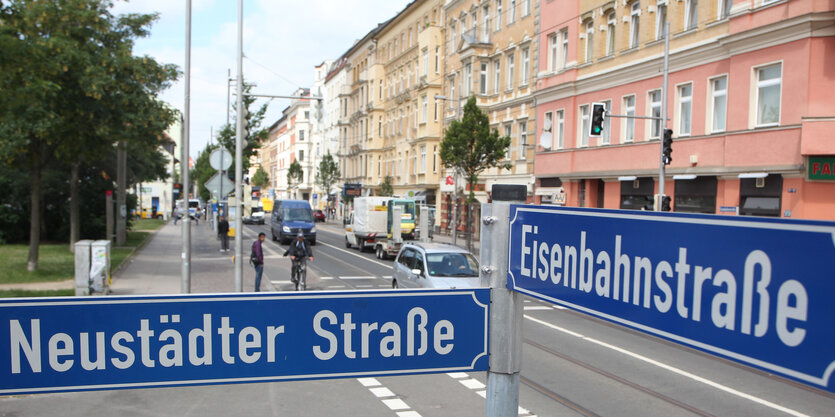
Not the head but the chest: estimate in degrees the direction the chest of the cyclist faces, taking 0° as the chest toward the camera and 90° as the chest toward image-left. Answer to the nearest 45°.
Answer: approximately 0°

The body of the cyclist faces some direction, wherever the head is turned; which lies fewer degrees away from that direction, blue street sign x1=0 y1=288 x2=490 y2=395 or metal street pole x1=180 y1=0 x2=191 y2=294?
the blue street sign

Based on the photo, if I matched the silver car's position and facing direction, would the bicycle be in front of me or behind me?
behind

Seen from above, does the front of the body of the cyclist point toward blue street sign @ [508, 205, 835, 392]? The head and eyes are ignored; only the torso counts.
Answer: yes

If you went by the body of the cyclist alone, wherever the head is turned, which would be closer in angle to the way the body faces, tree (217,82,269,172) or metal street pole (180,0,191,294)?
the metal street pole

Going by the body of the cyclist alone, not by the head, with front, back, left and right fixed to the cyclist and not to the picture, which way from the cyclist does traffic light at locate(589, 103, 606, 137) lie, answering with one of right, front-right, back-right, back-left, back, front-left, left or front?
left

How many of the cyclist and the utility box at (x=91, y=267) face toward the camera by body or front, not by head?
2

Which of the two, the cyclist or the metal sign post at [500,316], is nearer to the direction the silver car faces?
the metal sign post

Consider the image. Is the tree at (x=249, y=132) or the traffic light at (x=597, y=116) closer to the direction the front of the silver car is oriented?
the traffic light

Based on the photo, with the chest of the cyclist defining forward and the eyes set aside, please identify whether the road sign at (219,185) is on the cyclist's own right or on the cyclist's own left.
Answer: on the cyclist's own right

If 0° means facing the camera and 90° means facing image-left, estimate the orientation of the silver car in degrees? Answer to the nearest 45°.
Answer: approximately 315°
